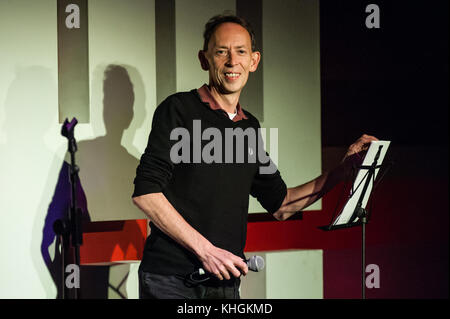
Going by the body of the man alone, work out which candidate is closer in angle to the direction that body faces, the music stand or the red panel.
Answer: the music stand

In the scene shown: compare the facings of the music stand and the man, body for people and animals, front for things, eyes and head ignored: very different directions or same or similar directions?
very different directions

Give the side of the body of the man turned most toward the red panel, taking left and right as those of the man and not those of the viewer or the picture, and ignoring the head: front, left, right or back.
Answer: back

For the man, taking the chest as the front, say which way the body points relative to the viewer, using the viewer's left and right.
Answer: facing the viewer and to the right of the viewer

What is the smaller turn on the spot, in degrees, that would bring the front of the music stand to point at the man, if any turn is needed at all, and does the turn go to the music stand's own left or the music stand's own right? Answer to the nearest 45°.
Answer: approximately 45° to the music stand's own left
